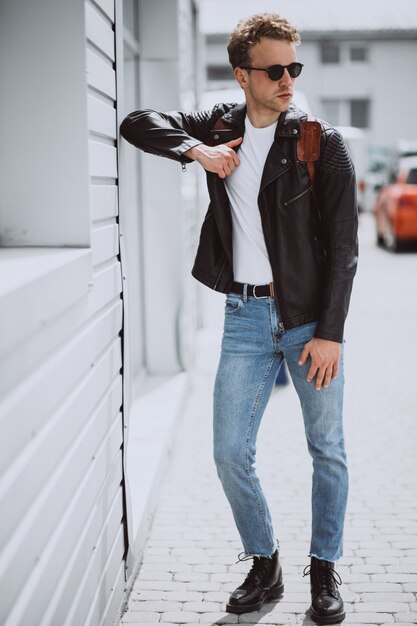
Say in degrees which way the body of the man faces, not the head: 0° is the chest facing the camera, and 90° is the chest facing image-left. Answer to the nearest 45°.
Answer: approximately 0°

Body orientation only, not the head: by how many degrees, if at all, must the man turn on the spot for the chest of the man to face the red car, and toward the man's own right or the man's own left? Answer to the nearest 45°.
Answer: approximately 180°
